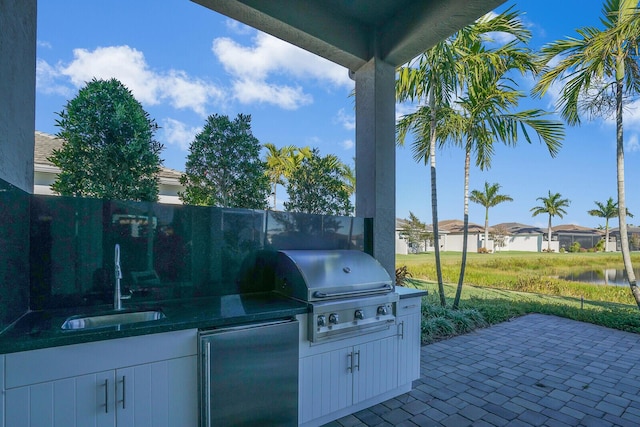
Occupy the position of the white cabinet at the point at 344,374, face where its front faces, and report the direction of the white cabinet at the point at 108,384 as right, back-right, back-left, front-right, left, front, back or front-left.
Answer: right

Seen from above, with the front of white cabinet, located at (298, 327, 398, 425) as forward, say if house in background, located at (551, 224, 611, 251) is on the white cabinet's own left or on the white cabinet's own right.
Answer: on the white cabinet's own left

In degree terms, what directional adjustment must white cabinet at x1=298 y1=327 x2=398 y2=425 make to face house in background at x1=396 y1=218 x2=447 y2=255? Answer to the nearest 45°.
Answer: approximately 135° to its left

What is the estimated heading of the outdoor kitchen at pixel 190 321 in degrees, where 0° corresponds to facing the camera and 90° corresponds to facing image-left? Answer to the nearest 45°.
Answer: approximately 315°

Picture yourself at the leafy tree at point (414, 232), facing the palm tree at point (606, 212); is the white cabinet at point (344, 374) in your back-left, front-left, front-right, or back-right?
back-right

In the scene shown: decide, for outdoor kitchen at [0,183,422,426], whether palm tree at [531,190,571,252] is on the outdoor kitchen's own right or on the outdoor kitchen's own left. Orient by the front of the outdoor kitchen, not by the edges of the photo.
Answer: on the outdoor kitchen's own left

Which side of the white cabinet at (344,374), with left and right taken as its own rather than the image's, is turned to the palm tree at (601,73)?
left

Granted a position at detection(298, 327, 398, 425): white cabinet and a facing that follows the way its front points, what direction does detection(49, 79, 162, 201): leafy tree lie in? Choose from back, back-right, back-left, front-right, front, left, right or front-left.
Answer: back-right
